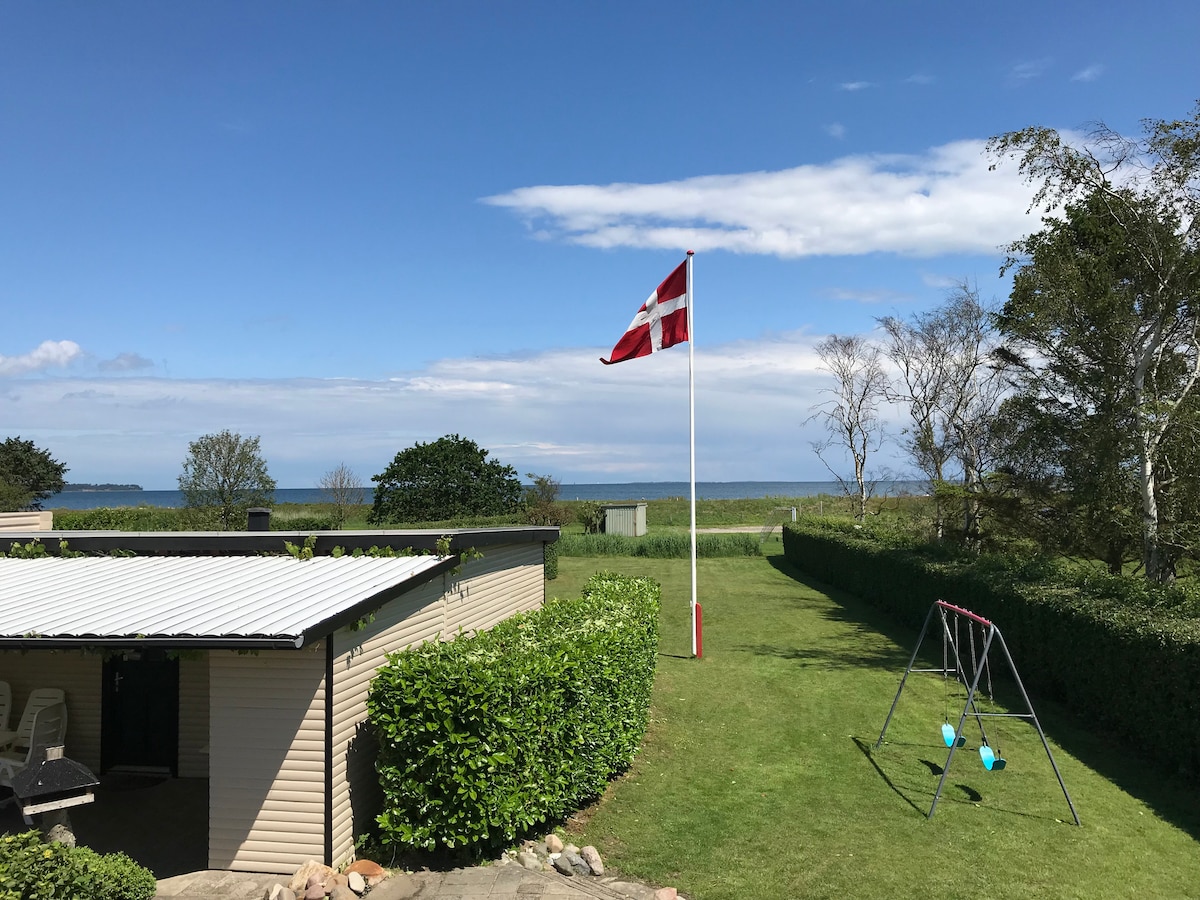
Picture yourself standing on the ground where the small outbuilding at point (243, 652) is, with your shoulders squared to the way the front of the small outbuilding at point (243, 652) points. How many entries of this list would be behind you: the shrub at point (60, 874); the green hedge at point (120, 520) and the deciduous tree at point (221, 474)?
2

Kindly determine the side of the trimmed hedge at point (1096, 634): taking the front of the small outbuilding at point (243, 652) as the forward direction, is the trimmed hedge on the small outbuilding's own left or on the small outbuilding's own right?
on the small outbuilding's own left

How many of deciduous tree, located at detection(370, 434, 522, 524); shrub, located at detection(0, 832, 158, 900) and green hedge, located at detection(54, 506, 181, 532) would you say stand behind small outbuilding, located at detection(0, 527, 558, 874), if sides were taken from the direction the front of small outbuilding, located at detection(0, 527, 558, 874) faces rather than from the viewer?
2

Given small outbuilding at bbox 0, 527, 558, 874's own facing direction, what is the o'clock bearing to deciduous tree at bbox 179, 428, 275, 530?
The deciduous tree is roughly at 6 o'clock from the small outbuilding.

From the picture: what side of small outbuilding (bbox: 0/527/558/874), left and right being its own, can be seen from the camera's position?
front

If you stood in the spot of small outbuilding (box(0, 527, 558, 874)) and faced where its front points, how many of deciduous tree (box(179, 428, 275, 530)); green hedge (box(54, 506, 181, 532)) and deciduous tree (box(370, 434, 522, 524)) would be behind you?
3

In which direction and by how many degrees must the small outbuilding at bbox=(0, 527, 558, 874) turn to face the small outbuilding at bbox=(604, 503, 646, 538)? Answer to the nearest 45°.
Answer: approximately 135° to its left

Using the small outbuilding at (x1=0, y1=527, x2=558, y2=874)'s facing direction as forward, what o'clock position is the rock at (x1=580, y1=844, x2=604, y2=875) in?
The rock is roughly at 10 o'clock from the small outbuilding.

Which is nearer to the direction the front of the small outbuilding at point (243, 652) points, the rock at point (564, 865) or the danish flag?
the rock

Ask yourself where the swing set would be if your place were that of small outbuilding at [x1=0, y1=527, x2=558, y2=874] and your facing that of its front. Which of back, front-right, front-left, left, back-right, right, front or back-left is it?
left

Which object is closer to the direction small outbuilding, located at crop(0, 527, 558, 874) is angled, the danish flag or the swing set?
the swing set

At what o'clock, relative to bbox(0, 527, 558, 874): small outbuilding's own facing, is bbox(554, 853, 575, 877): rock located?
The rock is roughly at 10 o'clock from the small outbuilding.
